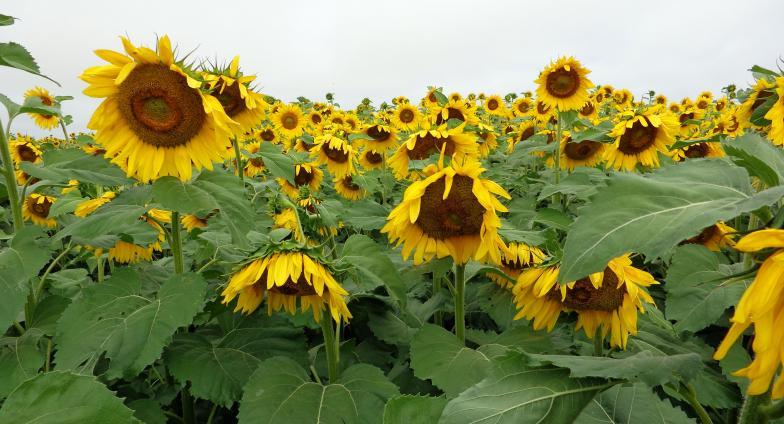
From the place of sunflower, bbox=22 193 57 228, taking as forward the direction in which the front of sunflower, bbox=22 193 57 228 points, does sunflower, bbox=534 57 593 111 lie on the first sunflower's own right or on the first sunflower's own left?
on the first sunflower's own left

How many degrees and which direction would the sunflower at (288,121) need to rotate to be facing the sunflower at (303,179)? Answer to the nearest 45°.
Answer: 0° — it already faces it

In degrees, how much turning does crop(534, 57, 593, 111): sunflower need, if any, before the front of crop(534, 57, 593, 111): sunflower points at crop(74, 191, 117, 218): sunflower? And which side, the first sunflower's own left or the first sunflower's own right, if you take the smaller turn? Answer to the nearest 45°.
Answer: approximately 45° to the first sunflower's own right

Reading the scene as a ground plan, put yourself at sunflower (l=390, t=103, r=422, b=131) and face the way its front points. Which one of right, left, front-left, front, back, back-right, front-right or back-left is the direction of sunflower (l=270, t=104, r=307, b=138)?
right

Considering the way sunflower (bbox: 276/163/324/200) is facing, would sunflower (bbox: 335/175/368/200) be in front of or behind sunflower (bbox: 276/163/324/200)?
behind

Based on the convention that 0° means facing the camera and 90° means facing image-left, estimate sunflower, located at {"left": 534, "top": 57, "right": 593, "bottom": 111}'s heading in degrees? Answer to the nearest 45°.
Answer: approximately 0°

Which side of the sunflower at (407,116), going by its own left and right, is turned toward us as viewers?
front

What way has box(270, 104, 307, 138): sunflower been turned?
toward the camera

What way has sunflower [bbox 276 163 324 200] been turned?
toward the camera

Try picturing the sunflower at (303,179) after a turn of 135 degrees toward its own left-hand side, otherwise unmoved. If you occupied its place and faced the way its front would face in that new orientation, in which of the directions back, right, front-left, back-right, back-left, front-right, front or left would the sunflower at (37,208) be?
back-left

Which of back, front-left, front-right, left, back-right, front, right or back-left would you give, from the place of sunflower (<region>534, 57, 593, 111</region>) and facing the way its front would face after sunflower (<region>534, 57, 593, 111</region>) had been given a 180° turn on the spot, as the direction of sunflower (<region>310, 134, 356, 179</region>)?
back-left
